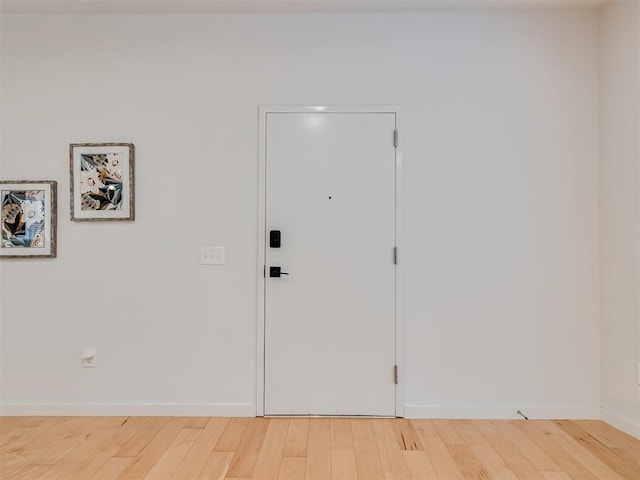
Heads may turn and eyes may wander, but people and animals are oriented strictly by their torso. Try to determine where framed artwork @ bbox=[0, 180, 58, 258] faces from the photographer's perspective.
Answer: facing the viewer

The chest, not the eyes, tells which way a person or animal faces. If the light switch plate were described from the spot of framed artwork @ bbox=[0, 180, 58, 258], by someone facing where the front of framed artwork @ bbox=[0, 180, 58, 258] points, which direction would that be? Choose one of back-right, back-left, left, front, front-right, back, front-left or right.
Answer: front-left

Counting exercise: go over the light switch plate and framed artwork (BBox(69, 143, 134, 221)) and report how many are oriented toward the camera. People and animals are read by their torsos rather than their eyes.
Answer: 2

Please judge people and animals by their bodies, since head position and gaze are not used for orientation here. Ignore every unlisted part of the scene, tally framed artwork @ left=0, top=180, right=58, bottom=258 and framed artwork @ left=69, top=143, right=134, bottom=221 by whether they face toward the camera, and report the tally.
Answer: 2

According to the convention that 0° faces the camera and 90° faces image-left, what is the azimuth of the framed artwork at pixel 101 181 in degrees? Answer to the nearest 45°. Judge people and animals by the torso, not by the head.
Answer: approximately 0°

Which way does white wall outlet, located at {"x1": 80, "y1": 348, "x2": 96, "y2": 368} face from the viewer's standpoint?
toward the camera

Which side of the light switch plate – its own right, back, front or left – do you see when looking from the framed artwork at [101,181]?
right

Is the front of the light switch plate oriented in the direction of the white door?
no

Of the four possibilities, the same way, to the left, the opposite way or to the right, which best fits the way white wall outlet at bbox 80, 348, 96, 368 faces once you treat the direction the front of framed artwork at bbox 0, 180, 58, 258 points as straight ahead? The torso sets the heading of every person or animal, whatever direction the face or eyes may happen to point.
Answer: the same way

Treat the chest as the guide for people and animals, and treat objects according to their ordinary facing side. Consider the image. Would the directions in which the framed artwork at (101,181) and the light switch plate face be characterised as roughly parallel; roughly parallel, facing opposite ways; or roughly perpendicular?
roughly parallel

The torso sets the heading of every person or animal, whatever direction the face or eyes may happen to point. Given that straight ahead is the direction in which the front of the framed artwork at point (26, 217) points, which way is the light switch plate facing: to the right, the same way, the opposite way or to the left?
the same way

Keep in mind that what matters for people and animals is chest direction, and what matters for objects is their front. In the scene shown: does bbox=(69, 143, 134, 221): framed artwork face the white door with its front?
no

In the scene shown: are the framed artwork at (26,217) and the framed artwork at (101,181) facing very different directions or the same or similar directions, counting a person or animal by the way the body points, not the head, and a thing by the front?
same or similar directions
